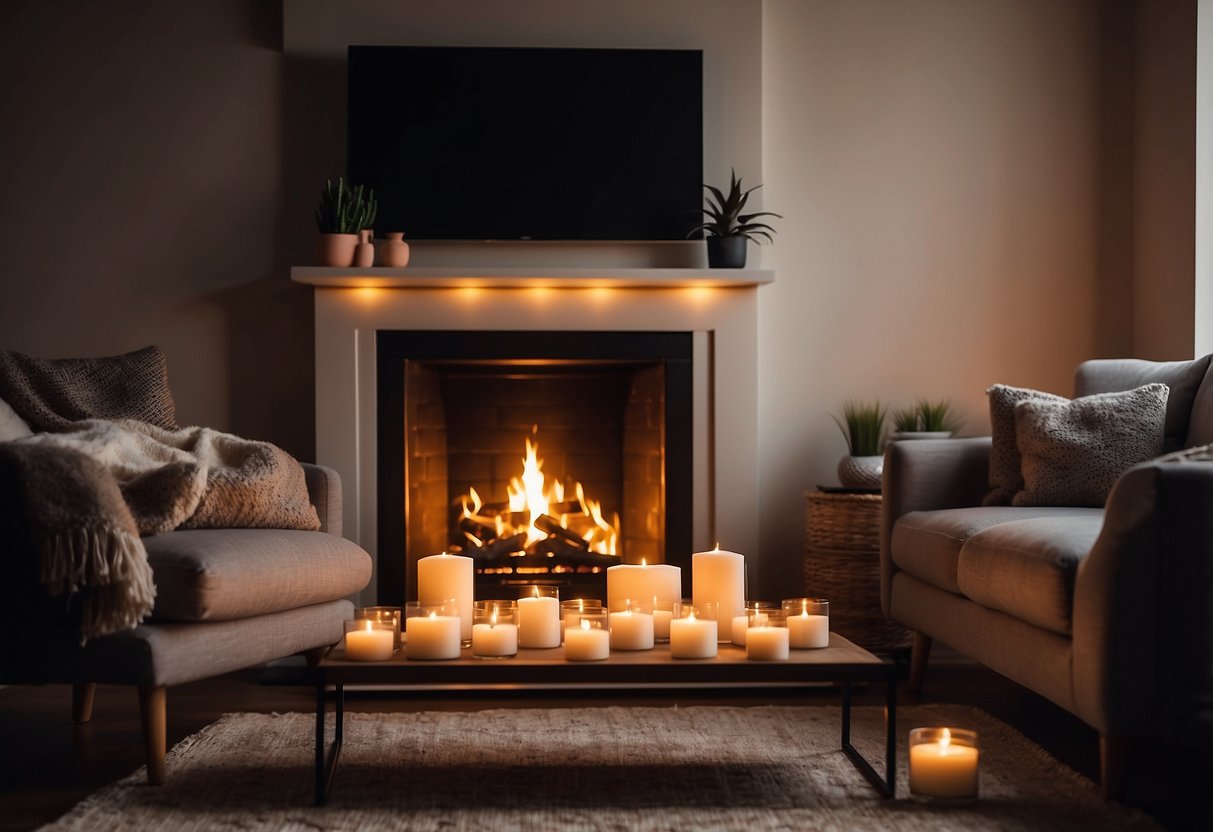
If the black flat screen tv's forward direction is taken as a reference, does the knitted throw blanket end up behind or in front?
in front

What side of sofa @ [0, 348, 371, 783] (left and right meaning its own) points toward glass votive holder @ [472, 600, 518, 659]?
front

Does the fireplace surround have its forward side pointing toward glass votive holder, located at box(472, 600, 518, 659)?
yes

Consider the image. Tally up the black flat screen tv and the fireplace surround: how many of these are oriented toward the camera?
2

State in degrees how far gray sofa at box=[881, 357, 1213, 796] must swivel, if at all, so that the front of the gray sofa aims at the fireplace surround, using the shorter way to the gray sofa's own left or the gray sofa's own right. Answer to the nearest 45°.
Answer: approximately 90° to the gray sofa's own right

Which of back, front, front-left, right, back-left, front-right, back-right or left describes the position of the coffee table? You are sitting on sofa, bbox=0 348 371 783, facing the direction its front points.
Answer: front

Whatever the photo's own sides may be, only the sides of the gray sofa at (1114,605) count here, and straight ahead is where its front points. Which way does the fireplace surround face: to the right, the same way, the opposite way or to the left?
to the left

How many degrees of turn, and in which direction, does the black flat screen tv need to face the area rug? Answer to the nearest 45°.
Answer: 0° — it already faces it

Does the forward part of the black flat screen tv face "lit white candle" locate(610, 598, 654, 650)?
yes

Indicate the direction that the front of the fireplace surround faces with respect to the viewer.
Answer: facing the viewer

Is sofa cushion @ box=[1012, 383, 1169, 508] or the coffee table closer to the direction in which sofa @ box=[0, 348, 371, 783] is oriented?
the coffee table

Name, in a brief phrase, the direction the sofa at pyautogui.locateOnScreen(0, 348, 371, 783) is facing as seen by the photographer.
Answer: facing the viewer and to the right of the viewer

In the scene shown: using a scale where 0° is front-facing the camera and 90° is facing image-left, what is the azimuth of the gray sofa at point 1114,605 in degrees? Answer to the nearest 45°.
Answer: approximately 45°

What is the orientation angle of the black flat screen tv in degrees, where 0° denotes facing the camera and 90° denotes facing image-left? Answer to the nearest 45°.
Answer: approximately 0°

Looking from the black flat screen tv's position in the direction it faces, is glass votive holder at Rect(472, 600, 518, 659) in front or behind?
in front

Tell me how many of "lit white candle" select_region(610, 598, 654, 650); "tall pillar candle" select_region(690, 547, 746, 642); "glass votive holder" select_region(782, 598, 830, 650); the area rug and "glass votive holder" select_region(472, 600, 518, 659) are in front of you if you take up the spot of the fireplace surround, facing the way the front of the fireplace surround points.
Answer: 5
